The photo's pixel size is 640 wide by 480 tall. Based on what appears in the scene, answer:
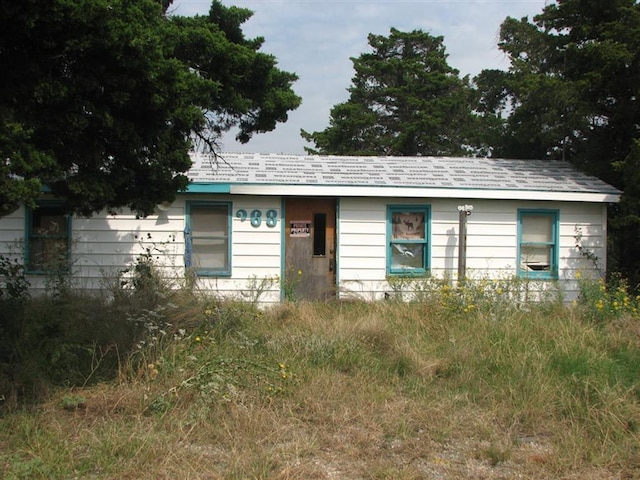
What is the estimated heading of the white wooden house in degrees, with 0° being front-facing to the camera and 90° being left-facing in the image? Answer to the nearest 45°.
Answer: approximately 0°

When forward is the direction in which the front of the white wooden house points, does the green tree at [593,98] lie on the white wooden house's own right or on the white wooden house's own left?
on the white wooden house's own left

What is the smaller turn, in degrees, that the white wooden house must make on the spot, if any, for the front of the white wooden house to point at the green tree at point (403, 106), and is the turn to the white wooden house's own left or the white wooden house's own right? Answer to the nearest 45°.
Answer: approximately 180°
